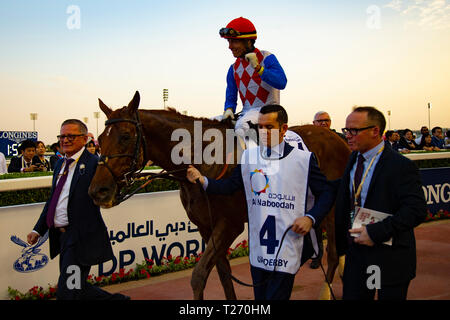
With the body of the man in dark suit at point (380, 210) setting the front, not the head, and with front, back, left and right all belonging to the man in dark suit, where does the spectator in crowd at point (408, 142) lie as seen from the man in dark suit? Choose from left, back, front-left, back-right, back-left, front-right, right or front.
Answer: back-right

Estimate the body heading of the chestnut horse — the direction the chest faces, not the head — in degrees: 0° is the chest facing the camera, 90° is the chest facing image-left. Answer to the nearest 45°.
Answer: approximately 45°

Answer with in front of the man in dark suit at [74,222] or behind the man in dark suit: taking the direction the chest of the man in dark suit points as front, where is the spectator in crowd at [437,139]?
behind

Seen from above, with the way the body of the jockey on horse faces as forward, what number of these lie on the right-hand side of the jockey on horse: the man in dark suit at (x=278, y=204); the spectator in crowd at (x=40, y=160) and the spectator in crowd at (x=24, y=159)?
2

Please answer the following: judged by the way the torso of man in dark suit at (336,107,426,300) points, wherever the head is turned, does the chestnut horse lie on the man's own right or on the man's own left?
on the man's own right

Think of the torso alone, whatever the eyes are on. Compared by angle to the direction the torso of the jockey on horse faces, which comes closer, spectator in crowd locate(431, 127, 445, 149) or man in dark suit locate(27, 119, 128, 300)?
the man in dark suit

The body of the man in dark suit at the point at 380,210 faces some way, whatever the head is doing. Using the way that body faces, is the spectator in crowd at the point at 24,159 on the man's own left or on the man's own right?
on the man's own right

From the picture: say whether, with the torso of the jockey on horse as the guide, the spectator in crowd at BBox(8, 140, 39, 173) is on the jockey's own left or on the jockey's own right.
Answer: on the jockey's own right

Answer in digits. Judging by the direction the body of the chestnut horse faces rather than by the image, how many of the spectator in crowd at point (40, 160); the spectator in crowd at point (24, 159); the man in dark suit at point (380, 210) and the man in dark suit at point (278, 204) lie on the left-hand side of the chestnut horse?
2

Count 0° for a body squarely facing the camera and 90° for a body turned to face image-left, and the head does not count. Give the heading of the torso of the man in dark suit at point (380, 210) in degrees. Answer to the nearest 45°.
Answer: approximately 45°
